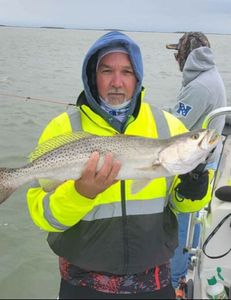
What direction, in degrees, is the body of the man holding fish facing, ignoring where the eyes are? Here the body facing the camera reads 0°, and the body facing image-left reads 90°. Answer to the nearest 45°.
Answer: approximately 0°

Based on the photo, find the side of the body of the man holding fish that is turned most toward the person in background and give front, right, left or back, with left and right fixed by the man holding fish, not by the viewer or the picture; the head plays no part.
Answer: back
